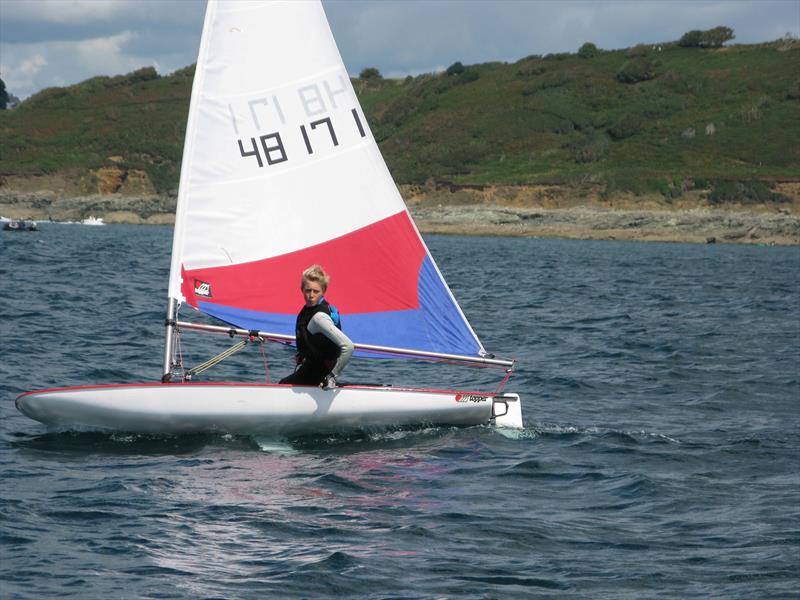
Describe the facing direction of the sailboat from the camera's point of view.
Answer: facing to the left of the viewer
